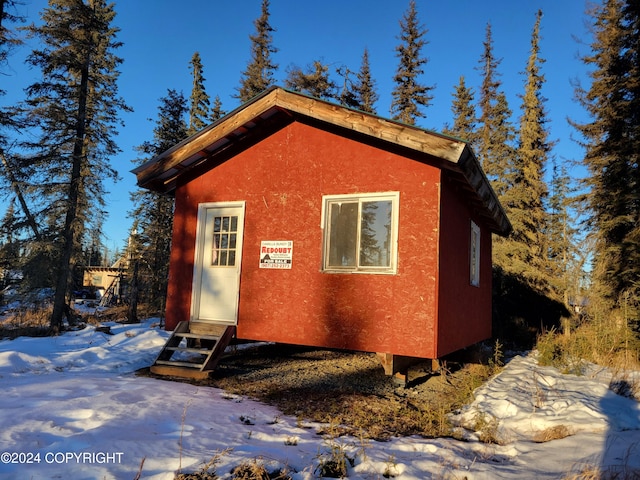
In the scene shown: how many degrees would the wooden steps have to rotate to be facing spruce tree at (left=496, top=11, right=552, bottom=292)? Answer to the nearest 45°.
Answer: approximately 180°

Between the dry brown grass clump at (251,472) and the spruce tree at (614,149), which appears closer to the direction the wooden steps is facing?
the dry brown grass clump

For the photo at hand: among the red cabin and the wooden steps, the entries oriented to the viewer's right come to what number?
0

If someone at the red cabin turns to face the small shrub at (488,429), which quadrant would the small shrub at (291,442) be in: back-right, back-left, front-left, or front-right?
front-right

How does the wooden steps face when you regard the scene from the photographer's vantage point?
facing the viewer and to the left of the viewer

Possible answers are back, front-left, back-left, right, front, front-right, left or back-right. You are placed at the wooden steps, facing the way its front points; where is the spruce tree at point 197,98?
back-right

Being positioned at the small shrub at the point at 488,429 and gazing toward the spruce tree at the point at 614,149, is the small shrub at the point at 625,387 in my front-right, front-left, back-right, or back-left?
front-right

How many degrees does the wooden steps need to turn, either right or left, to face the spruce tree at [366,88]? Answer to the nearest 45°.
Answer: approximately 180°

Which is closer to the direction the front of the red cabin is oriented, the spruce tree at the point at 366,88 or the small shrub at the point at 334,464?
the small shrub

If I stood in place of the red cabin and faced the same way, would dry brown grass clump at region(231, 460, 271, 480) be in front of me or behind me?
in front

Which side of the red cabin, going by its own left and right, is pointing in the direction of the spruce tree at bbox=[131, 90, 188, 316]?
right

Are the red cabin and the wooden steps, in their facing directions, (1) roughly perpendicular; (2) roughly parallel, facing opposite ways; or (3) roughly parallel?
roughly parallel

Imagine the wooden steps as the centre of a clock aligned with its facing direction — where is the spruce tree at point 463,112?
The spruce tree is roughly at 6 o'clock from the wooden steps.

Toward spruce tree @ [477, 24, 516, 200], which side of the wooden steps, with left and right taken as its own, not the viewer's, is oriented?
back

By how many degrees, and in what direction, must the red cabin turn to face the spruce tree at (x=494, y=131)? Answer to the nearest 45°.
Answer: approximately 180°

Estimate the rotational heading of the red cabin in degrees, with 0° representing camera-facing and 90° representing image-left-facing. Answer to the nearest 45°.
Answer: approximately 45°

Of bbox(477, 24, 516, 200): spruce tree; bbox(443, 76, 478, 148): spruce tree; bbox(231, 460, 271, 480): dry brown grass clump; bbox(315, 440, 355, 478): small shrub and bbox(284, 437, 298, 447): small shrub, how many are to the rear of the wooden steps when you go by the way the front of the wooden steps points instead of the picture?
2

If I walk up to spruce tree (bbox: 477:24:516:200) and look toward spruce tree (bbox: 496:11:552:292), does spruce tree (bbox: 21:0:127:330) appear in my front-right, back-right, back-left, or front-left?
front-right
